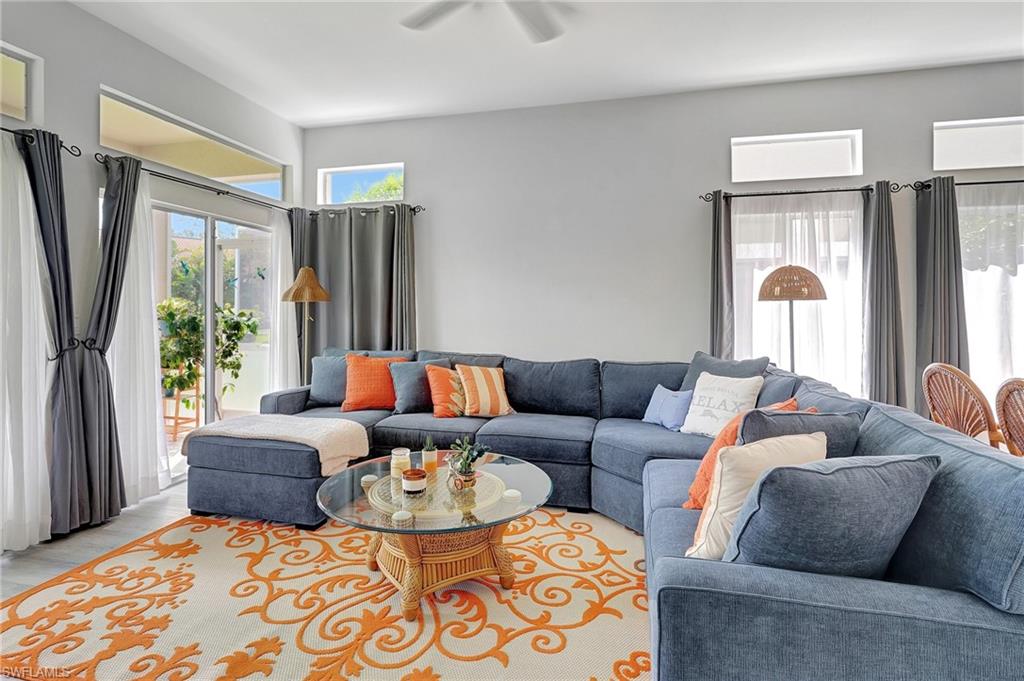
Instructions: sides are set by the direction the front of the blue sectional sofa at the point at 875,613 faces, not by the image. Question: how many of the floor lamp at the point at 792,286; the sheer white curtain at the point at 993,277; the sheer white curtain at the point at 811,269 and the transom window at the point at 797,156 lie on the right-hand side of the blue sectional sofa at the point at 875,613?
4

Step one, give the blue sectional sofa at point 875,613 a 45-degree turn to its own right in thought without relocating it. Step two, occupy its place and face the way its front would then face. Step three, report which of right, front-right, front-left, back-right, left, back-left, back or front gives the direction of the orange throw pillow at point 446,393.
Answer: front

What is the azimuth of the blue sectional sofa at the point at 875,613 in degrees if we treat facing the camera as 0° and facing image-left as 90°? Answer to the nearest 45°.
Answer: approximately 90°

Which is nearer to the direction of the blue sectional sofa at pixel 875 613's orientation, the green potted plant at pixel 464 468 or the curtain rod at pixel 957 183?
the green potted plant

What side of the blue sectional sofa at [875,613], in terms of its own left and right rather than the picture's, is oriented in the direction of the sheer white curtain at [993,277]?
right

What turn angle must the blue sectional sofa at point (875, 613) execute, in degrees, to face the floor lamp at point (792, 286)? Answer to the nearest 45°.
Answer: approximately 90° to its right
